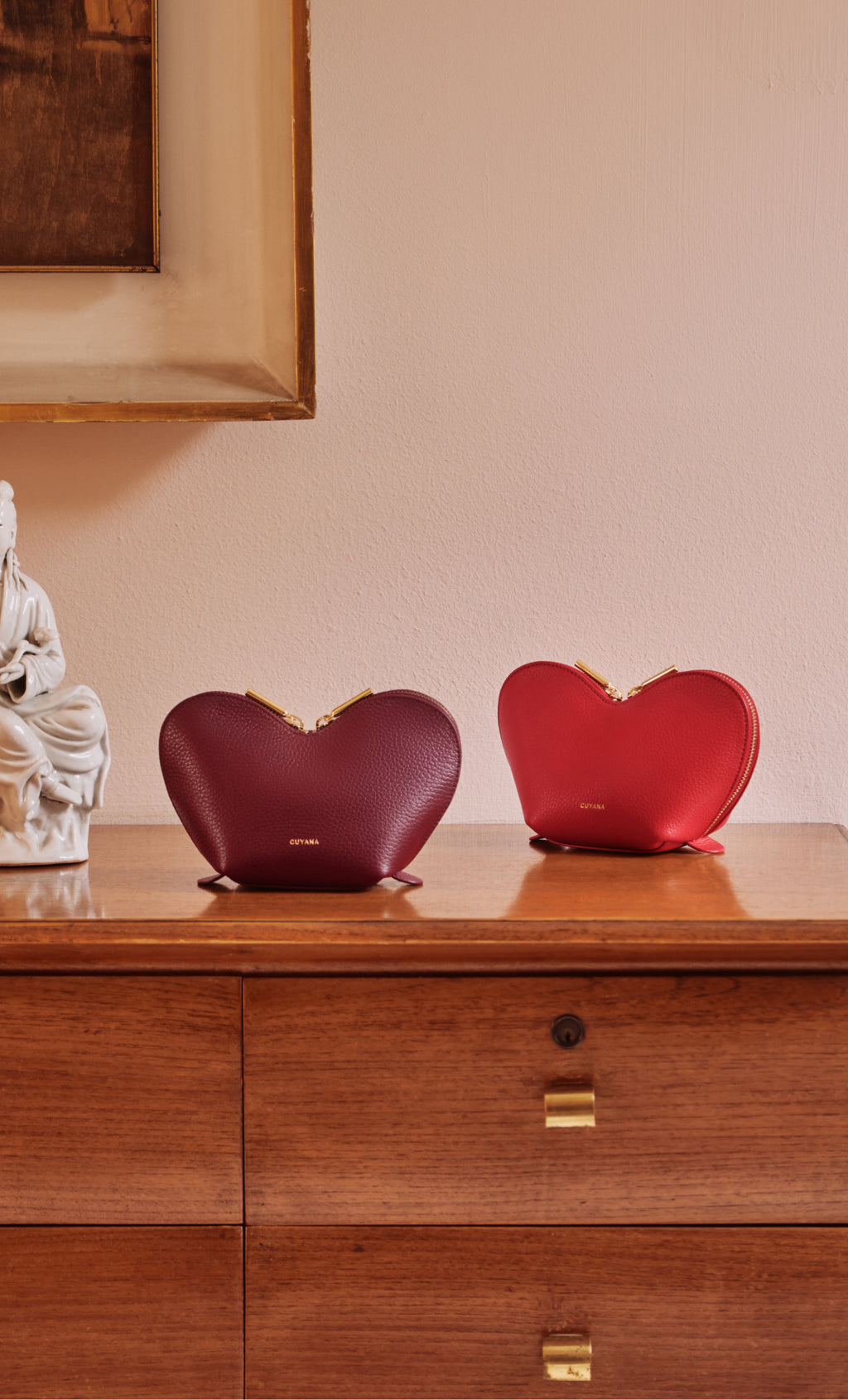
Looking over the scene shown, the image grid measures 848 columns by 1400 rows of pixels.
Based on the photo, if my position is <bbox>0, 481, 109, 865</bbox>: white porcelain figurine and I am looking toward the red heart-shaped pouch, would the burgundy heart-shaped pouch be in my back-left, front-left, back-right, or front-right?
front-right

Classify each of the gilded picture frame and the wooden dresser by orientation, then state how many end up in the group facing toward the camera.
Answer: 2

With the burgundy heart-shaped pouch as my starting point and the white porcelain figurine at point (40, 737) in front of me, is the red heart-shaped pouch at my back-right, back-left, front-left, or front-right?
back-right

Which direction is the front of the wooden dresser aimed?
toward the camera

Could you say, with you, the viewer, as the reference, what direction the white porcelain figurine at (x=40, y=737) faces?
facing the viewer

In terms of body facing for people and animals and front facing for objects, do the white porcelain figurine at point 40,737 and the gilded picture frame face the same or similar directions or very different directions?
same or similar directions

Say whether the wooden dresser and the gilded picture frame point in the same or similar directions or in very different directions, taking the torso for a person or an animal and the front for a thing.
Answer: same or similar directions
